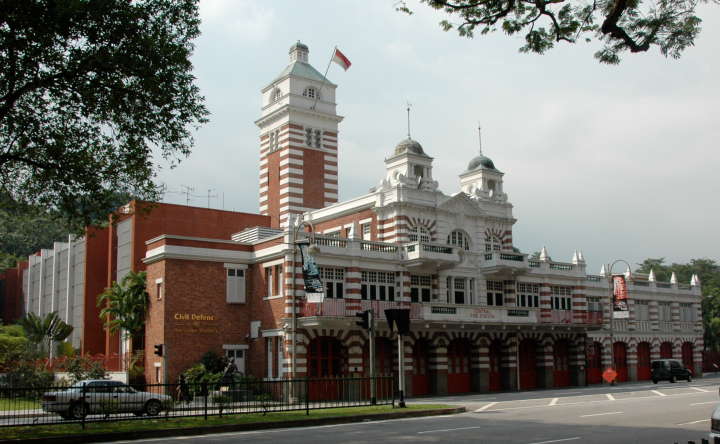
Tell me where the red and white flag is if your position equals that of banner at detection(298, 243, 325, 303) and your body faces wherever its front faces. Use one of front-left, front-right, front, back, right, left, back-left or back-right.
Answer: back

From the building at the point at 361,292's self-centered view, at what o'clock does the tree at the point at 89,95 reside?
The tree is roughly at 2 o'clock from the building.

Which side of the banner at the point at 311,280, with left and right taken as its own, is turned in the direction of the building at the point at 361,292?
back

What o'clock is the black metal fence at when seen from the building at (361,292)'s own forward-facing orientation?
The black metal fence is roughly at 2 o'clock from the building.

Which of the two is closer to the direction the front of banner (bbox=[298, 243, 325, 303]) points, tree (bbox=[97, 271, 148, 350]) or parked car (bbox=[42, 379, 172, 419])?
the parked car

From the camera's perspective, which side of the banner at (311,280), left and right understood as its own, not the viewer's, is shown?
front

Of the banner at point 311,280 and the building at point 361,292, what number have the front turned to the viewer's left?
0

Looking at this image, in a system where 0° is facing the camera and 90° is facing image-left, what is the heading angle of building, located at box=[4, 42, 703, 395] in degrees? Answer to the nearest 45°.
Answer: approximately 315°

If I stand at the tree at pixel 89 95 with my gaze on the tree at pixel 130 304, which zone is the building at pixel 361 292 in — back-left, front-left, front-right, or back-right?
front-right
